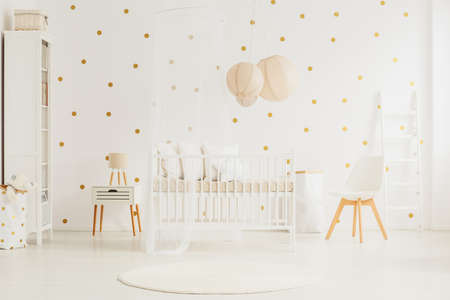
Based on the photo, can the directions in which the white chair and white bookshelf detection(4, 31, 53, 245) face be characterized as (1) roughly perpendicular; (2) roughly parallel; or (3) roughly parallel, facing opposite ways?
roughly perpendicular

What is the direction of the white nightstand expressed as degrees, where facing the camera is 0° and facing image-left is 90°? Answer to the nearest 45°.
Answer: approximately 0°

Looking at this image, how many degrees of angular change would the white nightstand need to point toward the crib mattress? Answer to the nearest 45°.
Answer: approximately 45° to its left

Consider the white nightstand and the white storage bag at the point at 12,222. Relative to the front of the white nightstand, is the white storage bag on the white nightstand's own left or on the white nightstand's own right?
on the white nightstand's own right

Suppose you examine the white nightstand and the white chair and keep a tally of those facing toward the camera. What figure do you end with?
1
